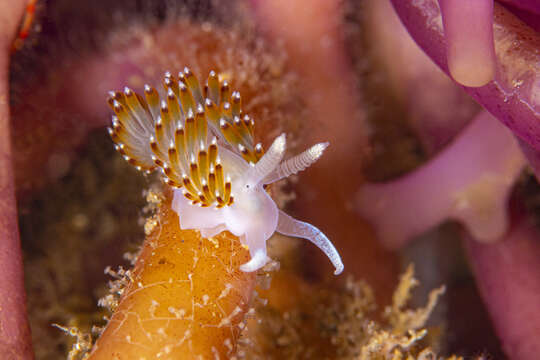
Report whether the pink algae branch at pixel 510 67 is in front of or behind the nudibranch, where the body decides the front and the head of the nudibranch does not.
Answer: in front

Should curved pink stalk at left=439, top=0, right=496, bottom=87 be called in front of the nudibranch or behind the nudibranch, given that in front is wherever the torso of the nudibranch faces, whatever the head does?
in front

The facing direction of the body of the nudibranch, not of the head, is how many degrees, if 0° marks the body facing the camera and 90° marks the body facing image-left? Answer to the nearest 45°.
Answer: approximately 315°

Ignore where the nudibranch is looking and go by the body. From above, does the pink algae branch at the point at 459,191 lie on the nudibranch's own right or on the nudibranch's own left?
on the nudibranch's own left
